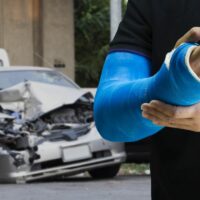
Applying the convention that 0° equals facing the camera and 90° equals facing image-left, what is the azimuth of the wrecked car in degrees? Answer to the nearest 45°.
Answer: approximately 315°

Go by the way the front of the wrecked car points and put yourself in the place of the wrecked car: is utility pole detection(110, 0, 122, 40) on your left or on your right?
on your left

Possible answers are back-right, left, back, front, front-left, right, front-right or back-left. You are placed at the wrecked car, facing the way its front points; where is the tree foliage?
back-left

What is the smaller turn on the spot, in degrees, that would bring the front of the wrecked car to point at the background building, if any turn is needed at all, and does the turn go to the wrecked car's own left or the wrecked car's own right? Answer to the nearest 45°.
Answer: approximately 135° to the wrecked car's own left
